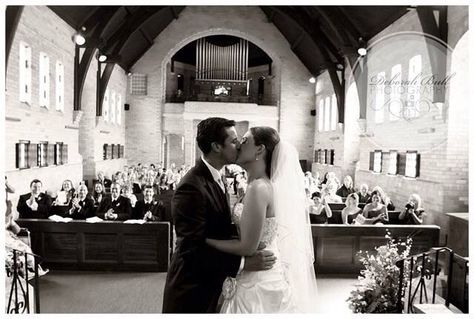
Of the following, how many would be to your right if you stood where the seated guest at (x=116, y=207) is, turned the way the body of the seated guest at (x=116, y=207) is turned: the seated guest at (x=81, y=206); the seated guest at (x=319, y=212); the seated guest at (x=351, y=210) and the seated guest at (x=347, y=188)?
1

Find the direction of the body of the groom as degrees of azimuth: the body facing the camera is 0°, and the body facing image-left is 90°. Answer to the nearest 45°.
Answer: approximately 270°

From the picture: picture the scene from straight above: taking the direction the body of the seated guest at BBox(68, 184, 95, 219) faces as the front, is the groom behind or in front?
in front

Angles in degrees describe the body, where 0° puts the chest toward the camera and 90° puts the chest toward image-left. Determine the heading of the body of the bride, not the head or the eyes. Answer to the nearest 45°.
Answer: approximately 90°

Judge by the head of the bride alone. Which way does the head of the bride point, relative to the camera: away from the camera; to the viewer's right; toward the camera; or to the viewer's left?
to the viewer's left

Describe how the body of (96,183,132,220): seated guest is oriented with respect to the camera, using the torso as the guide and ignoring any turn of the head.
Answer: toward the camera

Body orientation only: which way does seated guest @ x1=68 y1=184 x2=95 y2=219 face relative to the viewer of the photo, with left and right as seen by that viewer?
facing the viewer

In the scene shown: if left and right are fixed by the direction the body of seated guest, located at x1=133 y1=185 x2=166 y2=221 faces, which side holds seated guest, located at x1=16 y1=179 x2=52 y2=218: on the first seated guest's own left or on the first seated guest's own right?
on the first seated guest's own right

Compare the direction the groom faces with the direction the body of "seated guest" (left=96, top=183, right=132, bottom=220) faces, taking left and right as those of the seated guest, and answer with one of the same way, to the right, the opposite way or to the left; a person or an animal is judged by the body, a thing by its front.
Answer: to the left

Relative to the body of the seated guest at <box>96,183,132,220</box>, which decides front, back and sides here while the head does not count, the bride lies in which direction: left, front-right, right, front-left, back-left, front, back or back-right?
front

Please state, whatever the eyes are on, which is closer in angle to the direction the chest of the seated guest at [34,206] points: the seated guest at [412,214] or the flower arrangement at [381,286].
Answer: the flower arrangement

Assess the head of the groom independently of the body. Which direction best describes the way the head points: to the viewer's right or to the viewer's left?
to the viewer's right

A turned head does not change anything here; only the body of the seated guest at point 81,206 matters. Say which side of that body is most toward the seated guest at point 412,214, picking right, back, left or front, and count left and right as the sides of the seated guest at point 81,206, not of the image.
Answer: left

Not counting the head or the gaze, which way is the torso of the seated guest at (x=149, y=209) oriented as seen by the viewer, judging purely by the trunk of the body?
toward the camera

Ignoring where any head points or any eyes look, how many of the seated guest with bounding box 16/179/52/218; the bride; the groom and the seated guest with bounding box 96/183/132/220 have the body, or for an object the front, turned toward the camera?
2
